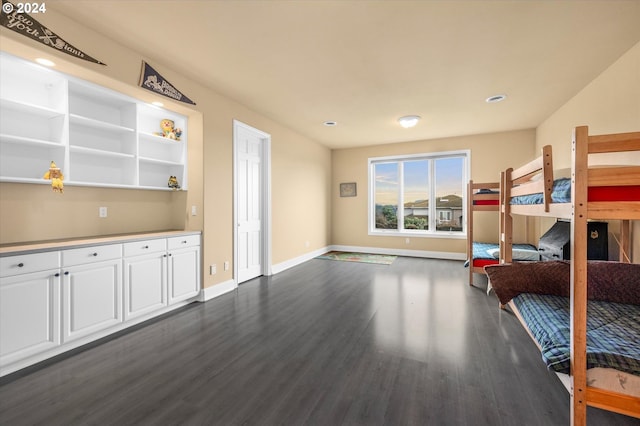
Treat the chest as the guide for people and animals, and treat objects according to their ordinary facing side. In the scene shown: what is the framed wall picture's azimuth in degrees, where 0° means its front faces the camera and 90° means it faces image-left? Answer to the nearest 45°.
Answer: approximately 0°

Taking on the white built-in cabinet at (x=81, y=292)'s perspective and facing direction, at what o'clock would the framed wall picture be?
The framed wall picture is roughly at 10 o'clock from the white built-in cabinet.

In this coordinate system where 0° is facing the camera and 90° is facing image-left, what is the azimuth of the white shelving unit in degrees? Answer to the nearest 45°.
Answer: approximately 315°

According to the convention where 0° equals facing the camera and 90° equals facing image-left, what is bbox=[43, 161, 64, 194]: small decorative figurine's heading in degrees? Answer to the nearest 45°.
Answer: approximately 315°

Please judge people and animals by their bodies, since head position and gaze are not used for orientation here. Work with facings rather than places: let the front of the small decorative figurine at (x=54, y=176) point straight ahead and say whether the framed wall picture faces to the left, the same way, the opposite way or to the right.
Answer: to the right
